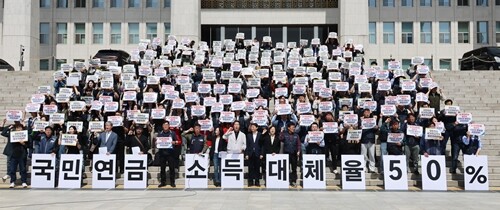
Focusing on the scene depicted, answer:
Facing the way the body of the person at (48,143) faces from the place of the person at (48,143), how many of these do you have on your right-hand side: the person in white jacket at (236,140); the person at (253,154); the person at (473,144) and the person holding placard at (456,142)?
0

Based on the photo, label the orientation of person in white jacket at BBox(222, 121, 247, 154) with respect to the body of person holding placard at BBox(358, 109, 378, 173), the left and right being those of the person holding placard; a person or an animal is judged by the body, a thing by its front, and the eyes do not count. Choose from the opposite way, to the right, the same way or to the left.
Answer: the same way

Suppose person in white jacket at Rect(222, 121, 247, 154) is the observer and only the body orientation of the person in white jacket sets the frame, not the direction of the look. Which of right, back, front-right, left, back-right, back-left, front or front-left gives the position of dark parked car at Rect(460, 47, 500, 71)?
back-left

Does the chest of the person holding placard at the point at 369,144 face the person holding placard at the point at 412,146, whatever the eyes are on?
no

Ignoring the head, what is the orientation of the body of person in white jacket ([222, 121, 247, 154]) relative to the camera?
toward the camera

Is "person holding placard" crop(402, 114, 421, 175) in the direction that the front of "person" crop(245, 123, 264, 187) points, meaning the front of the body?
no

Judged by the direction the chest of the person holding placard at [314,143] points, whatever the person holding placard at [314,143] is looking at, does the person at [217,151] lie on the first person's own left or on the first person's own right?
on the first person's own right

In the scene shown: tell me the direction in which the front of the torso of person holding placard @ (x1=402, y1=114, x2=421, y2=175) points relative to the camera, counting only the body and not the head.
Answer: toward the camera

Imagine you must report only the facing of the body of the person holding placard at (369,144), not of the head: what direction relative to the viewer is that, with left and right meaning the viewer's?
facing the viewer

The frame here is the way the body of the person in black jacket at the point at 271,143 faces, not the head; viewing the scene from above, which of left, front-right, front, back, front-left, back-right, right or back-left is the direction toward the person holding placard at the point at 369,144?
left

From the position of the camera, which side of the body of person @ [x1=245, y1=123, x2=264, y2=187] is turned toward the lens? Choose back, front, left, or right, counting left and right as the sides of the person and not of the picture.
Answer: front

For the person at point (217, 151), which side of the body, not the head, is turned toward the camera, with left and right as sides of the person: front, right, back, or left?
front

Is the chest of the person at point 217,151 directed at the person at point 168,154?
no

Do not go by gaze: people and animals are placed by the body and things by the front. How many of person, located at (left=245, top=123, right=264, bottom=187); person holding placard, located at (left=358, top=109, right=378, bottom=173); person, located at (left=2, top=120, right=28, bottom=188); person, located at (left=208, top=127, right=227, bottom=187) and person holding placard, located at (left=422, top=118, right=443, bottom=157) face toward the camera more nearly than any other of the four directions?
5

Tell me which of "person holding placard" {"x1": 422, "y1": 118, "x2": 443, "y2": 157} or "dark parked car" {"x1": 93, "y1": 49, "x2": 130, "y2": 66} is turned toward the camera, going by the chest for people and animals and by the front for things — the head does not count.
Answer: the person holding placard

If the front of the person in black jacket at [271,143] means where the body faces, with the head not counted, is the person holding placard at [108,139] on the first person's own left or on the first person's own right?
on the first person's own right

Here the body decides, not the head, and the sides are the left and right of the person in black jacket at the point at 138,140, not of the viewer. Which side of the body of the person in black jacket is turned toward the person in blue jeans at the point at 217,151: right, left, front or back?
left

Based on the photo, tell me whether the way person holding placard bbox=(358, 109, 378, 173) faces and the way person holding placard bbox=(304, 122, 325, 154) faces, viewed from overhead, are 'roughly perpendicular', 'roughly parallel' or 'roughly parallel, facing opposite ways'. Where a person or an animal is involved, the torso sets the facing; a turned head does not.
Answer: roughly parallel
